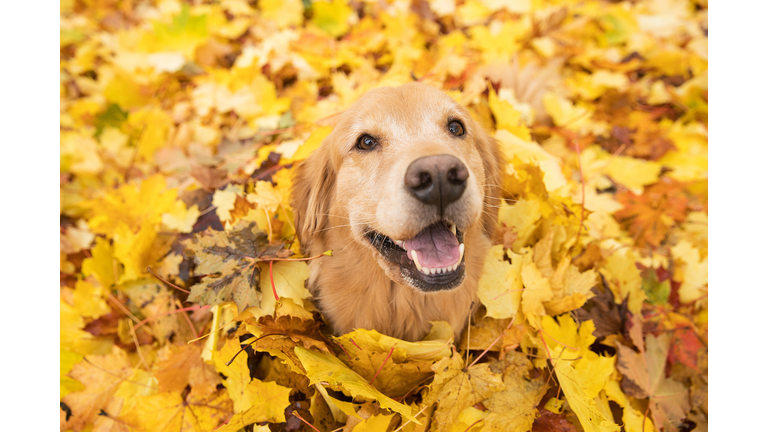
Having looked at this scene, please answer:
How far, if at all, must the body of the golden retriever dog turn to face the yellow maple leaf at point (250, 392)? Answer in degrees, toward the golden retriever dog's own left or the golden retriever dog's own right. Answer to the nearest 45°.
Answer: approximately 45° to the golden retriever dog's own right

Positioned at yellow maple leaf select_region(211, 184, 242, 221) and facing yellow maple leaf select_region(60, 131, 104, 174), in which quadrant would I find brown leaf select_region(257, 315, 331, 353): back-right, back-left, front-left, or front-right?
back-left

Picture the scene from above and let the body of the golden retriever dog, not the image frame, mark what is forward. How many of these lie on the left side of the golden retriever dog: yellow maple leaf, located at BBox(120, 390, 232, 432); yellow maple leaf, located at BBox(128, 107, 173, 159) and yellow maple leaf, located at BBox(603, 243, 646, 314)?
1

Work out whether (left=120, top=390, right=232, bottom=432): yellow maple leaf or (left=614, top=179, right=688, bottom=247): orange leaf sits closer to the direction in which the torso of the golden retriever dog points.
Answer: the yellow maple leaf

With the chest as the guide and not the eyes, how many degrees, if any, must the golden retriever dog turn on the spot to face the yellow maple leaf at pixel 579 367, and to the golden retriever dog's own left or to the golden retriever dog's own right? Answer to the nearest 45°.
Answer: approximately 45° to the golden retriever dog's own left

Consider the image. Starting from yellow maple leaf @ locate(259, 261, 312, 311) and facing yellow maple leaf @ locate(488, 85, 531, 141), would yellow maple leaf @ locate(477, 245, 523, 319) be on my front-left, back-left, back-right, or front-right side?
front-right

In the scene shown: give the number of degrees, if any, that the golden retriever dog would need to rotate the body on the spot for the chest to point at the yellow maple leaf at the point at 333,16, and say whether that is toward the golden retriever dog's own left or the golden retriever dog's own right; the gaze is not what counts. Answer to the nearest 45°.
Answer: approximately 180°

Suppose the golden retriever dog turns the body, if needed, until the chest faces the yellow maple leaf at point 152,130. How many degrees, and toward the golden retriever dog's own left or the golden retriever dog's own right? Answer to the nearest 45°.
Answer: approximately 135° to the golden retriever dog's own right

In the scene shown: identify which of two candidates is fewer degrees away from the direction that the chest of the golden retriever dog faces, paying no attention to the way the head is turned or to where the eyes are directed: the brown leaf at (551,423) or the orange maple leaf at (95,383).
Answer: the brown leaf

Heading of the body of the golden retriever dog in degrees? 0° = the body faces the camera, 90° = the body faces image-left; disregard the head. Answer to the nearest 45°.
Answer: approximately 0°

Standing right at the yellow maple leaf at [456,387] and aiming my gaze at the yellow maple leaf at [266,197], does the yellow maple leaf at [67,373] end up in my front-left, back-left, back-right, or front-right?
front-left
